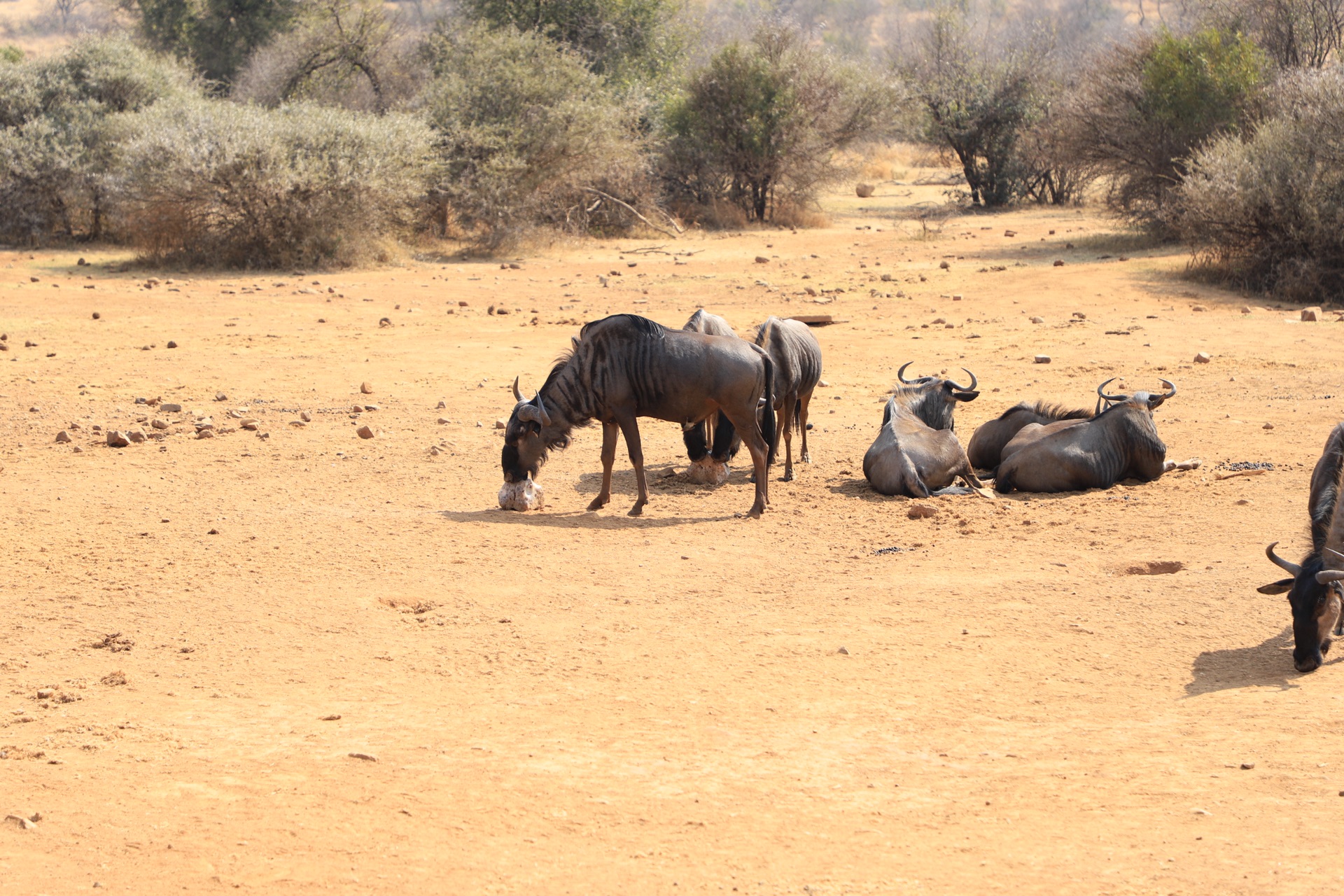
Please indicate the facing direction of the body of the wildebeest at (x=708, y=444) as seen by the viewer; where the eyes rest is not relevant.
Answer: toward the camera

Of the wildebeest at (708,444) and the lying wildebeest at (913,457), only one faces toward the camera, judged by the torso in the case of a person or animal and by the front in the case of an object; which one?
the wildebeest

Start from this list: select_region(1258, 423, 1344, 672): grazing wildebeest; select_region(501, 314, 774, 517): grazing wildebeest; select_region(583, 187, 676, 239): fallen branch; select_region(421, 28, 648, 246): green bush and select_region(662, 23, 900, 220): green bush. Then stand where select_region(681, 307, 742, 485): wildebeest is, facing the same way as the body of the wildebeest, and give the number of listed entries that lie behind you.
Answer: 3

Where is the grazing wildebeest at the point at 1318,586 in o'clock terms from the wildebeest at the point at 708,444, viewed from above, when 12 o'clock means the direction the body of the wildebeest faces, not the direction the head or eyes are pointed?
The grazing wildebeest is roughly at 11 o'clock from the wildebeest.

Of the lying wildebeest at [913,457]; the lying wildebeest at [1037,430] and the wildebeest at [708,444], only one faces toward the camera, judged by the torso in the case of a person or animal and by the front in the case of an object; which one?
the wildebeest

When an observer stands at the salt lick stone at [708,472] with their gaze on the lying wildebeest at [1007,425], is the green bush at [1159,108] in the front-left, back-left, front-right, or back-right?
front-left

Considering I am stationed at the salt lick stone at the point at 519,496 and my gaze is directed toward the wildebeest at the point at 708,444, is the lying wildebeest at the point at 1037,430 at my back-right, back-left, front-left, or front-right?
front-right

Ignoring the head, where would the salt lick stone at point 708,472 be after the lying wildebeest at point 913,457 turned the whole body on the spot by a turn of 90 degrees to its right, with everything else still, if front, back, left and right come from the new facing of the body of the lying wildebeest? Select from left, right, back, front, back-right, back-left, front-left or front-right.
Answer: back

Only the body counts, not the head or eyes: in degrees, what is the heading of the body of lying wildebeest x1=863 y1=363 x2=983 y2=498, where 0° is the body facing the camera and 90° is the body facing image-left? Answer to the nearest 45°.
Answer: approximately 180°

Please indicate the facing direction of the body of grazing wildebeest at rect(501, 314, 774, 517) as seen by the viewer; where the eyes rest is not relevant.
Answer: to the viewer's left

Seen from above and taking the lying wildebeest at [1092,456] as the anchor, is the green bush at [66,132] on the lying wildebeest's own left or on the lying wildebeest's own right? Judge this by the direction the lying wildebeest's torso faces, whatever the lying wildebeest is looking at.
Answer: on the lying wildebeest's own left

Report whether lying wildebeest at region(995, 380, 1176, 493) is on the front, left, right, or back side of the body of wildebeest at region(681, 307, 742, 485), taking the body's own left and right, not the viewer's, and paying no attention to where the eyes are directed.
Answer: left

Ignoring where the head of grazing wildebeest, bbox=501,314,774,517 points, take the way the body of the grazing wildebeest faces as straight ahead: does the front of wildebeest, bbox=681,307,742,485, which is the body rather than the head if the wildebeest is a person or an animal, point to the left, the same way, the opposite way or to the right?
to the left

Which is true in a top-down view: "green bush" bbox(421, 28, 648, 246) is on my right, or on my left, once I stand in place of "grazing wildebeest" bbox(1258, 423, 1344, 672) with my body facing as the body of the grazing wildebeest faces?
on my right

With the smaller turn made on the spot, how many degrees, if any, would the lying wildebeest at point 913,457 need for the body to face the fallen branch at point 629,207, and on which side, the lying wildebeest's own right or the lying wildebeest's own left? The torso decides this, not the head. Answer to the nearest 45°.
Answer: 0° — it already faces it
